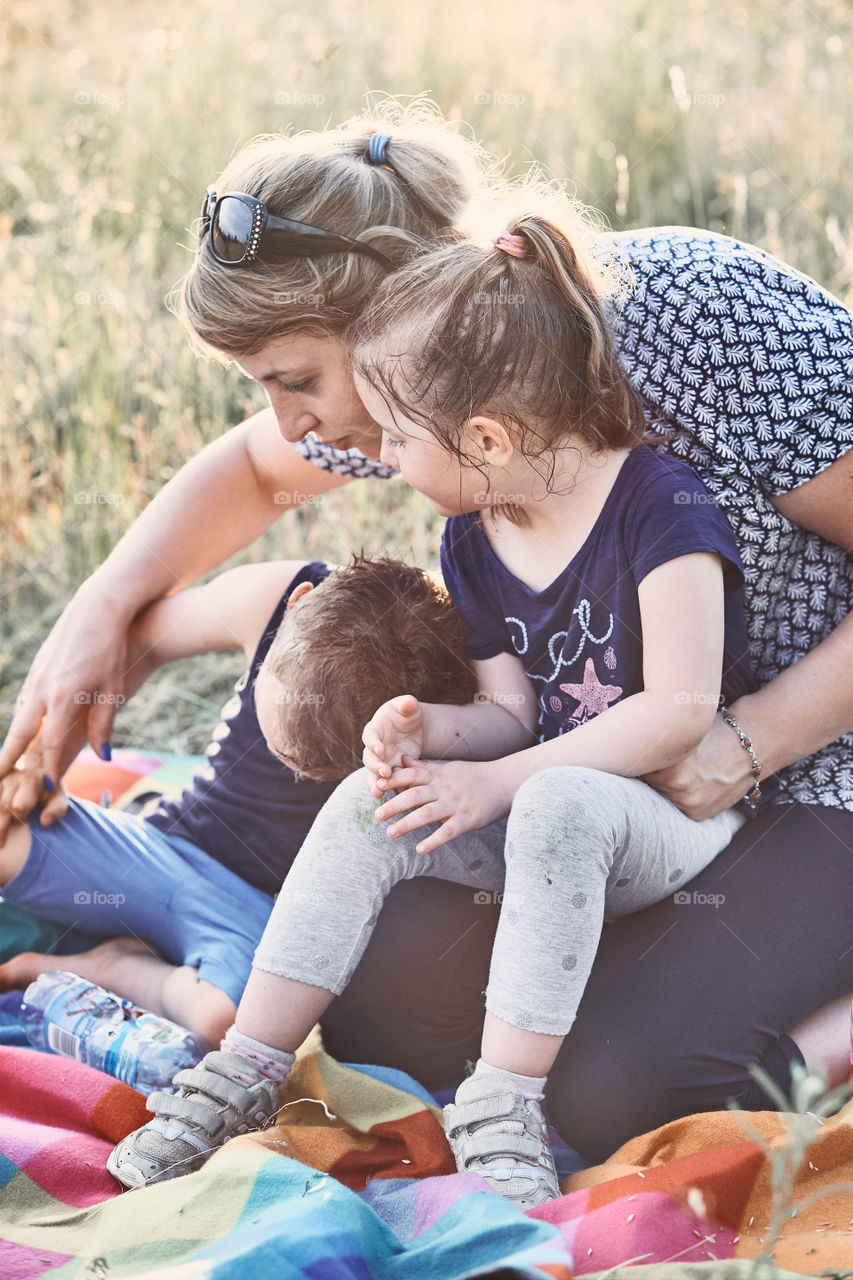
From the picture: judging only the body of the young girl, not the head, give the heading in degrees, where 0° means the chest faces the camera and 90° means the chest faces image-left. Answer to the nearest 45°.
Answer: approximately 45°

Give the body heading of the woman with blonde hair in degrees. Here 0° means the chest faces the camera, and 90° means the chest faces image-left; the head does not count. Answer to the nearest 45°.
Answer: approximately 45°

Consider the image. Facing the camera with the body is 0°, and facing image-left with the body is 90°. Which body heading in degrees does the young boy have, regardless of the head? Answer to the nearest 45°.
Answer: approximately 45°

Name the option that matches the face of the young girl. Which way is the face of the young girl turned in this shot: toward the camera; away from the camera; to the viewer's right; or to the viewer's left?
to the viewer's left
